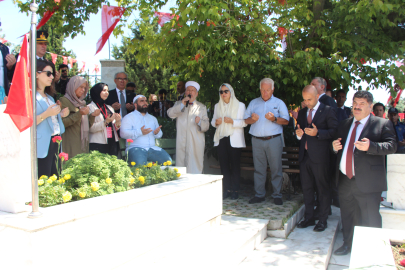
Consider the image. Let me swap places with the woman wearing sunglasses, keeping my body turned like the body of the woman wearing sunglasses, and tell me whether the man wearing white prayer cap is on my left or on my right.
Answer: on my left

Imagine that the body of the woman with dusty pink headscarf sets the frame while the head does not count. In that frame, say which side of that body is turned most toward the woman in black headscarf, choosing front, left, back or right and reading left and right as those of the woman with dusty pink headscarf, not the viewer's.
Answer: left

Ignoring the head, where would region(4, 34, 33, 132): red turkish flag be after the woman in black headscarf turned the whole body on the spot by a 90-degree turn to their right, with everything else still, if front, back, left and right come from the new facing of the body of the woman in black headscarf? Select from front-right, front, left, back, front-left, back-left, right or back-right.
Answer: front-left

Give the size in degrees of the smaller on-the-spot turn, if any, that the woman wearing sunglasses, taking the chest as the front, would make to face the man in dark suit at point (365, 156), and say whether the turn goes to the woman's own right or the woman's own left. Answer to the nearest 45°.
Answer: approximately 45° to the woman's own left

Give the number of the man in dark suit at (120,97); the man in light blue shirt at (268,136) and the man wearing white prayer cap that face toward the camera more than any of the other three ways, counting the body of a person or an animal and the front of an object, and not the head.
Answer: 3

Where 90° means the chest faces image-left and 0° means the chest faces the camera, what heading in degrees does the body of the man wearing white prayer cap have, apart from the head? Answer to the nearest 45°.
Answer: approximately 0°

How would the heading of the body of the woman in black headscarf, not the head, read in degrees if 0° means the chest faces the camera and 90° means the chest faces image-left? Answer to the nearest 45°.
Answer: approximately 315°

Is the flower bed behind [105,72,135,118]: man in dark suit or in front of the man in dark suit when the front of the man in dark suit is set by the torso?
in front

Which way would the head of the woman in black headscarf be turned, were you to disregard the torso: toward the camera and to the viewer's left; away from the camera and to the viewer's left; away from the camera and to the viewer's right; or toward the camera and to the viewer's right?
toward the camera and to the viewer's right

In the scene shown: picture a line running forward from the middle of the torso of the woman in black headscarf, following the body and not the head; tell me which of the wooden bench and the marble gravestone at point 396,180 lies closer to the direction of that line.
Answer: the marble gravestone

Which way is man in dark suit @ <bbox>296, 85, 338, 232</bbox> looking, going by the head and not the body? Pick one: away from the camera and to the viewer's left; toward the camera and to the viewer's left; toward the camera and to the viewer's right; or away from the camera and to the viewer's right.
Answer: toward the camera and to the viewer's left

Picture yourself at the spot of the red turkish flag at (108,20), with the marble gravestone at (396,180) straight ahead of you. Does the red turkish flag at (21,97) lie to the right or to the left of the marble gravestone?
right

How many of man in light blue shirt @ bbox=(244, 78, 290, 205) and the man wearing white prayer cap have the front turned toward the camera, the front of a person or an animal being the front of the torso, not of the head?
2

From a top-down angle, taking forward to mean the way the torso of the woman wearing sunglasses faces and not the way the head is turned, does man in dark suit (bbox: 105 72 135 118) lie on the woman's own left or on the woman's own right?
on the woman's own left

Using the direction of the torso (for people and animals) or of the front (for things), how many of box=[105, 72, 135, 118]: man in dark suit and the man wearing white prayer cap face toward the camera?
2

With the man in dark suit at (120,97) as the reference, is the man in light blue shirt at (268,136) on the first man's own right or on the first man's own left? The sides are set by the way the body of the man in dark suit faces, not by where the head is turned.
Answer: on the first man's own left
